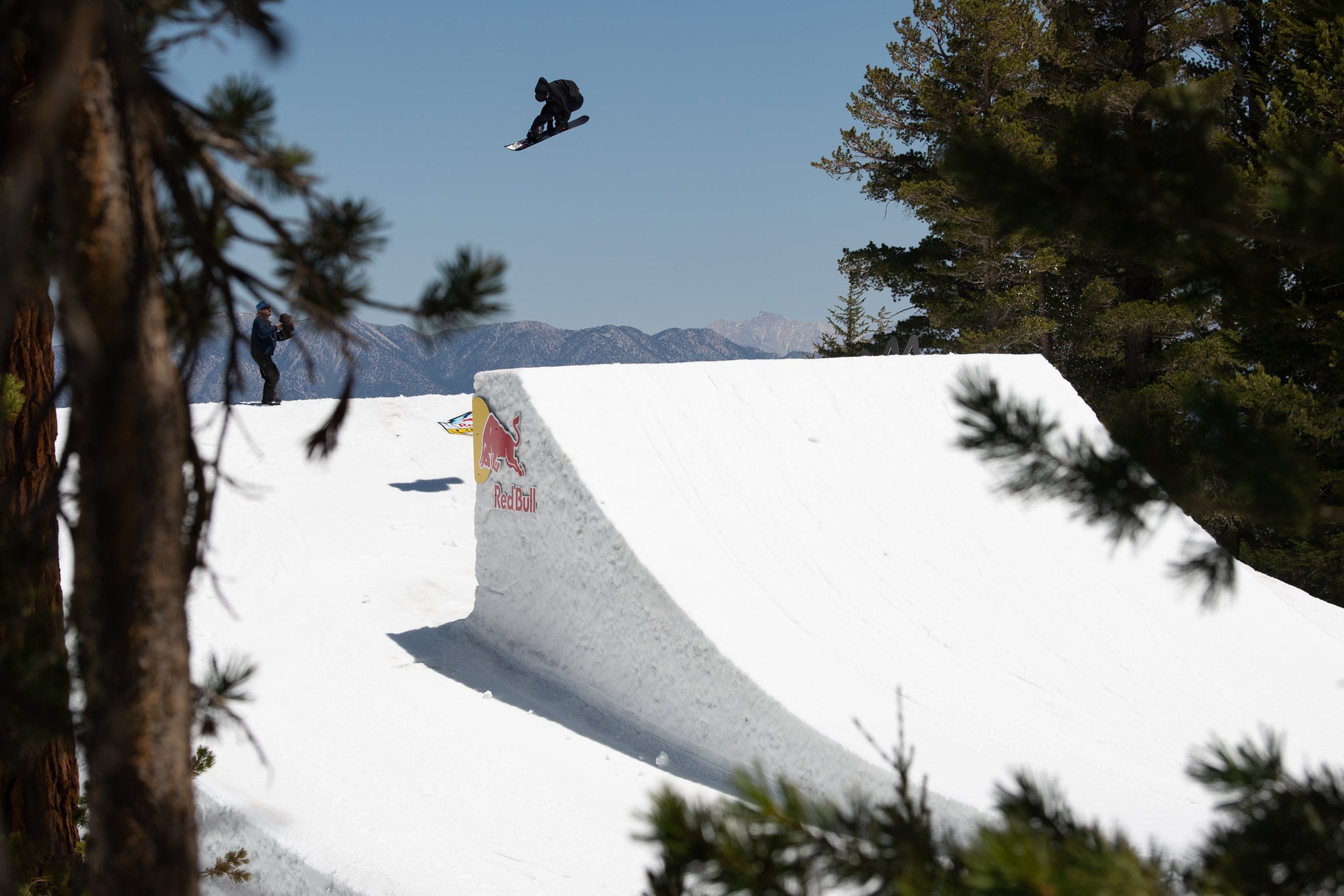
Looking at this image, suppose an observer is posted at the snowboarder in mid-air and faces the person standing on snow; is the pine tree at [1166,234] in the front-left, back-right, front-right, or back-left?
back-right

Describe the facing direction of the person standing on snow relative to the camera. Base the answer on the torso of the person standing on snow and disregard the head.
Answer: to the viewer's right

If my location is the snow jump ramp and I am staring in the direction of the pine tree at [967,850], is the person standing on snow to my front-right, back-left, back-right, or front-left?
back-right

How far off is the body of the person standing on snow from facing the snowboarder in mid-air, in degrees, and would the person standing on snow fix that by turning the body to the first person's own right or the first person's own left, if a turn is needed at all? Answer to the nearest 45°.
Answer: approximately 45° to the first person's own right

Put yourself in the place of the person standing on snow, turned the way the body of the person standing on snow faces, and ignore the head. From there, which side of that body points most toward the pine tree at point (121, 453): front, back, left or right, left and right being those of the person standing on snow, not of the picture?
right

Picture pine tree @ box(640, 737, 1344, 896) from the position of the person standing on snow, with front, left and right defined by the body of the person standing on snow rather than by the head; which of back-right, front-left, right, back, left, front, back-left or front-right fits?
right
